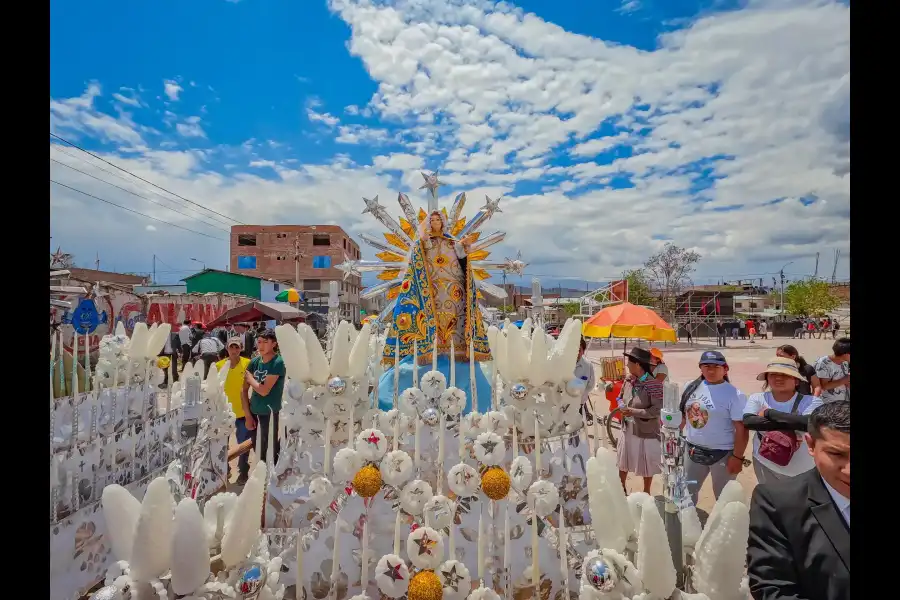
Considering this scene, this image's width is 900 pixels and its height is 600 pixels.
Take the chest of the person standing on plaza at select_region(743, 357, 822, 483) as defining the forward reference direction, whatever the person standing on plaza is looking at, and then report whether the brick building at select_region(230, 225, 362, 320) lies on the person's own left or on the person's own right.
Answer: on the person's own right

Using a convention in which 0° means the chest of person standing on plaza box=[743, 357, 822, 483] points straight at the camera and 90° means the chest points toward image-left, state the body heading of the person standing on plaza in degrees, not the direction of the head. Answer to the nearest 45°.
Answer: approximately 0°

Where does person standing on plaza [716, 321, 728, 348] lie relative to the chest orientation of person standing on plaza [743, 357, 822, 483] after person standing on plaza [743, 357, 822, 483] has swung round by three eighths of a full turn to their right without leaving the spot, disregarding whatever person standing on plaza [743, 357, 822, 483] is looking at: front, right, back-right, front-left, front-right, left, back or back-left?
front-right

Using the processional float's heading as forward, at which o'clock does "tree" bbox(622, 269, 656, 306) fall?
The tree is roughly at 7 o'clock from the processional float.

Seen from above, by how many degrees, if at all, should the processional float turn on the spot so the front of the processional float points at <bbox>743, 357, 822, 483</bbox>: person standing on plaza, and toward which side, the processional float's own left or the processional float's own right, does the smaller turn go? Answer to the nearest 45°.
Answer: approximately 90° to the processional float's own left

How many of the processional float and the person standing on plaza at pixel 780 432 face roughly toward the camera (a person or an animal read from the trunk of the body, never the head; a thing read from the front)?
2
